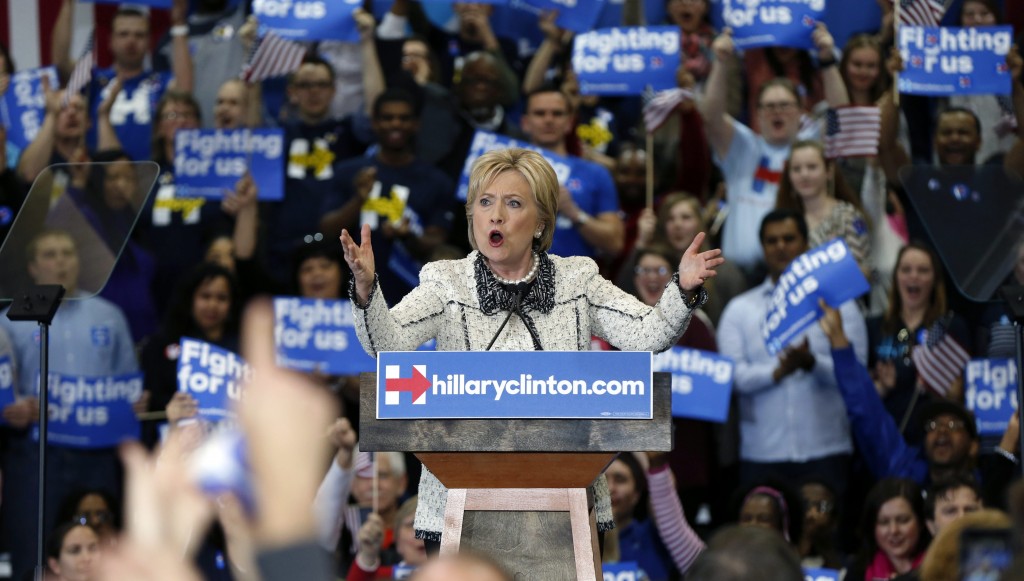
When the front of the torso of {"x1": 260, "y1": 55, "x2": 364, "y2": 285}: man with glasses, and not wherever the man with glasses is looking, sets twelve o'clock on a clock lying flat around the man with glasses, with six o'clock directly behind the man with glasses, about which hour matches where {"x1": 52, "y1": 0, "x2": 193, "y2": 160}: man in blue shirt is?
The man in blue shirt is roughly at 4 o'clock from the man with glasses.

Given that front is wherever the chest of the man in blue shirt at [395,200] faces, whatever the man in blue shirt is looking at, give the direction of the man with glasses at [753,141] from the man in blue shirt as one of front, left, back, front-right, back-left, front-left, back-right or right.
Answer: left

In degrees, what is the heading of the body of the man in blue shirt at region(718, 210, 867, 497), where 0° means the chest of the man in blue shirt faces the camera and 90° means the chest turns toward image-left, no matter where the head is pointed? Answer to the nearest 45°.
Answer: approximately 0°

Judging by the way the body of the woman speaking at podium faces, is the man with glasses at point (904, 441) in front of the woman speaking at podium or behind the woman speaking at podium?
behind

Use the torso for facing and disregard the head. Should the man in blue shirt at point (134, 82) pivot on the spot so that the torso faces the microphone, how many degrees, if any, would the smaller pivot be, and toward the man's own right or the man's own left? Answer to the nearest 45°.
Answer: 0° — they already face it

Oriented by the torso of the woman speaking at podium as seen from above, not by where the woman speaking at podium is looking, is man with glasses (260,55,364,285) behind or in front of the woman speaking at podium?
behind
